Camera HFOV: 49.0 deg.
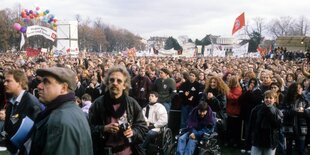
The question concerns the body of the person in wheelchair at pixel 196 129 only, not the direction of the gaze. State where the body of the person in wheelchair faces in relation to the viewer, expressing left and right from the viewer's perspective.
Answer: facing the viewer and to the left of the viewer

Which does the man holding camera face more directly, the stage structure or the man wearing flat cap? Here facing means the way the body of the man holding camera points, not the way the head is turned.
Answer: the man wearing flat cap

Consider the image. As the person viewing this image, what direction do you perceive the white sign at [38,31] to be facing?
facing the viewer

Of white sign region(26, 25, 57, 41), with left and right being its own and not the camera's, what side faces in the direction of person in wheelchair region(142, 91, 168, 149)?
front

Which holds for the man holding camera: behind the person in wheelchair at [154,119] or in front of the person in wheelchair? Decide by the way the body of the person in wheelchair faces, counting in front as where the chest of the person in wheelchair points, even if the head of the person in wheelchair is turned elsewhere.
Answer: in front

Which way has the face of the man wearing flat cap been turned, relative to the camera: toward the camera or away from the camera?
toward the camera

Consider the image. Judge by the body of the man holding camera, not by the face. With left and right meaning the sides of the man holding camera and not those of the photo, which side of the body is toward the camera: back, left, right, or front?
front

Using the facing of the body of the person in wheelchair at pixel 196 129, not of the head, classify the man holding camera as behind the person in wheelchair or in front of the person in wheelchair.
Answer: in front

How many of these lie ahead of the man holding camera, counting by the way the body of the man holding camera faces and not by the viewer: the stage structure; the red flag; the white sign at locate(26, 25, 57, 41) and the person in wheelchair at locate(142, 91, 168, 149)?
0

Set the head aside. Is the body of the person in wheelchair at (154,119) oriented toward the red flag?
no

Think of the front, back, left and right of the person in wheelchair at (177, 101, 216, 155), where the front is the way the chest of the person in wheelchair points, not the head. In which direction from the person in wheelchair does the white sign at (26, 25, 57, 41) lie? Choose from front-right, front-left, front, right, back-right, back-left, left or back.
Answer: right

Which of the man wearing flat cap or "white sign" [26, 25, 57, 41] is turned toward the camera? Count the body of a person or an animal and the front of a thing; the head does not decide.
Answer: the white sign

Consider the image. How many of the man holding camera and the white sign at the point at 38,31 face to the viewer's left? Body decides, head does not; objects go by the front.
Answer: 0

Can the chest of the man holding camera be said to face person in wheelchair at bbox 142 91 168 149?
no

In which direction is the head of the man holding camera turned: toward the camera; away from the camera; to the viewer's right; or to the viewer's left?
toward the camera
